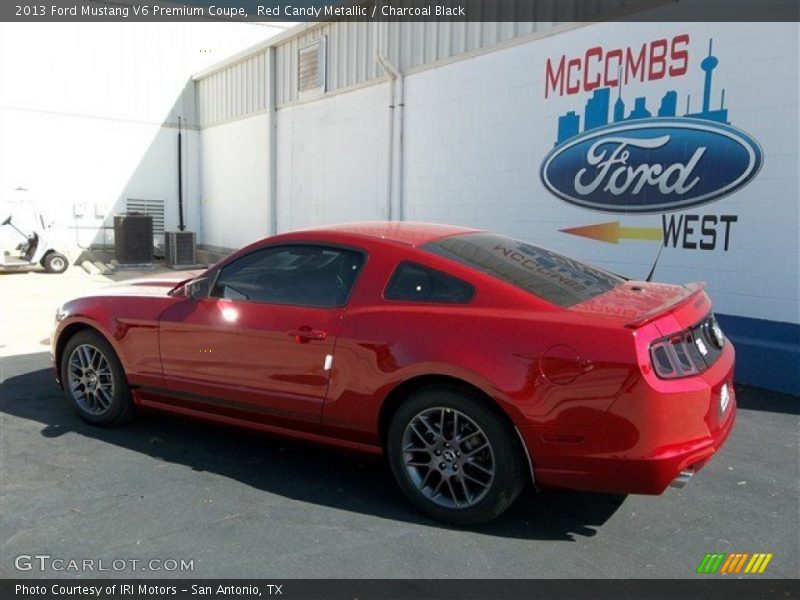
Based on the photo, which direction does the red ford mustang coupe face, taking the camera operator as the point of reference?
facing away from the viewer and to the left of the viewer

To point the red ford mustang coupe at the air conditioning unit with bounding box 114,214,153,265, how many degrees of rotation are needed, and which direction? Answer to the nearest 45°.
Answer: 0° — it already faces it

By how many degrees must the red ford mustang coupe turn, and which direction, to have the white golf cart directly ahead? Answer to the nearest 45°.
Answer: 0° — it already faces it
